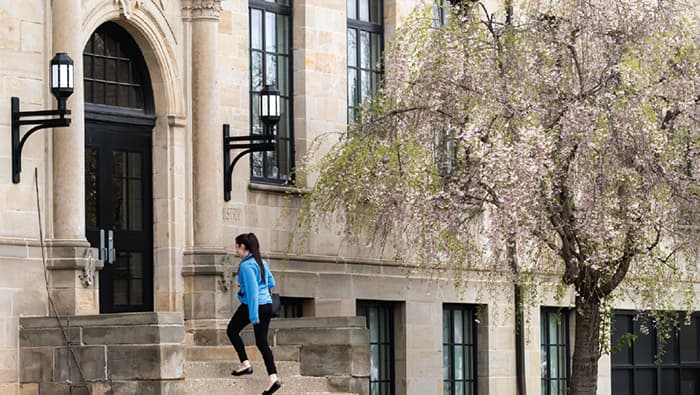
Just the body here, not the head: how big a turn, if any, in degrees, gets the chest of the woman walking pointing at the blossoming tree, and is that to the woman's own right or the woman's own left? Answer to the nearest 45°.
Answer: approximately 135° to the woman's own right

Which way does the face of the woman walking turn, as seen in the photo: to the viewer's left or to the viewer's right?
to the viewer's left

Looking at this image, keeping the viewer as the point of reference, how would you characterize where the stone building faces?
facing the viewer and to the right of the viewer

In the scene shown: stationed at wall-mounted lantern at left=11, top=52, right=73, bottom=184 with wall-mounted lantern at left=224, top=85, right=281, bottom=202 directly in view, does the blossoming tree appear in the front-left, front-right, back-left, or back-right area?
front-right

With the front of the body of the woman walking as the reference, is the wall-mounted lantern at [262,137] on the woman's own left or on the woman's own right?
on the woman's own right
